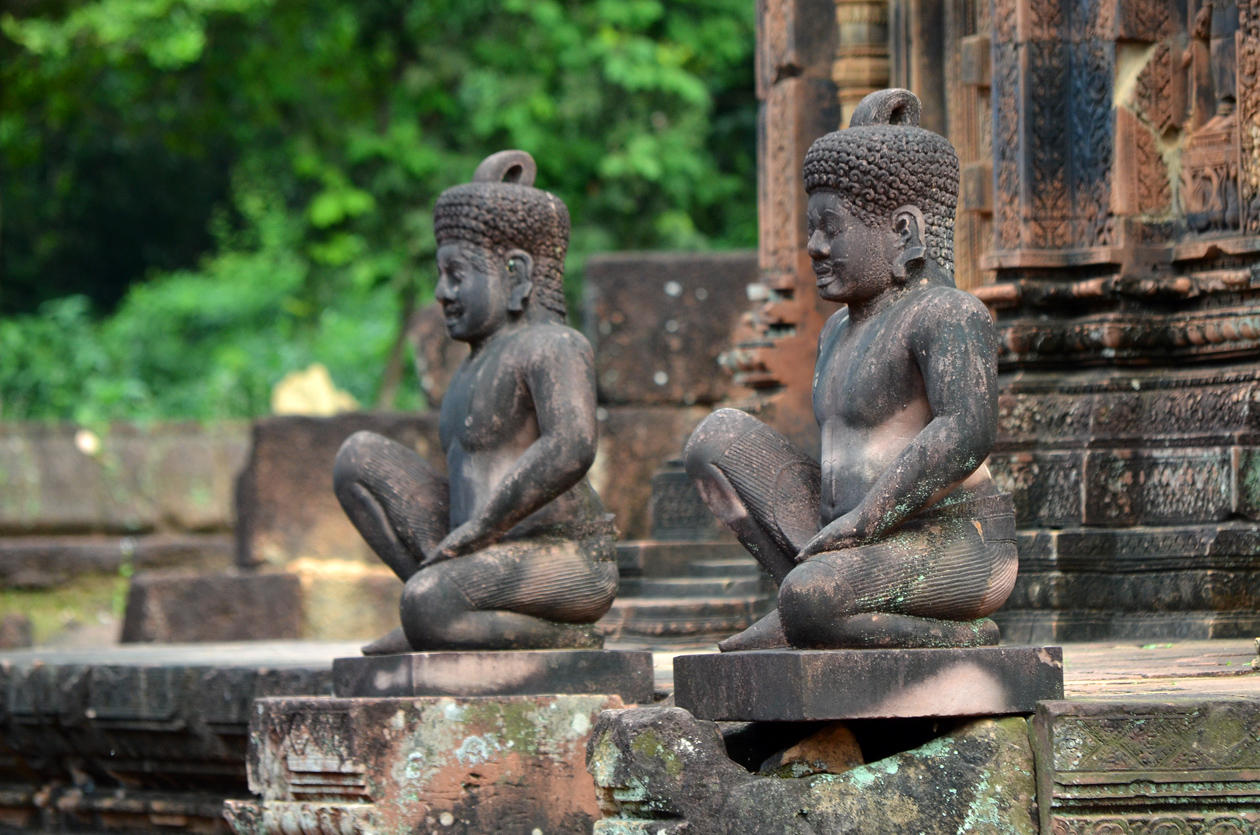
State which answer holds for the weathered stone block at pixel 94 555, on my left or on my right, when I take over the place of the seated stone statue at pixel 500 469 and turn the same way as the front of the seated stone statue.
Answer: on my right

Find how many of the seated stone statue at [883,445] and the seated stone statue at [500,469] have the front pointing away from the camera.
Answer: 0

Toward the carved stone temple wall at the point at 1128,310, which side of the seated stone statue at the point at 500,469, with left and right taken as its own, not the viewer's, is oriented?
back

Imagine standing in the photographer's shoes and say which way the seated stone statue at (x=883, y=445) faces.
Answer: facing the viewer and to the left of the viewer

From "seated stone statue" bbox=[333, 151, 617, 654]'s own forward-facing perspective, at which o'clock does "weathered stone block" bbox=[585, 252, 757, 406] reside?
The weathered stone block is roughly at 5 o'clock from the seated stone statue.

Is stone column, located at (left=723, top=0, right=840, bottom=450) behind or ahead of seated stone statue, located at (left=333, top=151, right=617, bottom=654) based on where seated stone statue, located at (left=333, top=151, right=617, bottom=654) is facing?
behind
